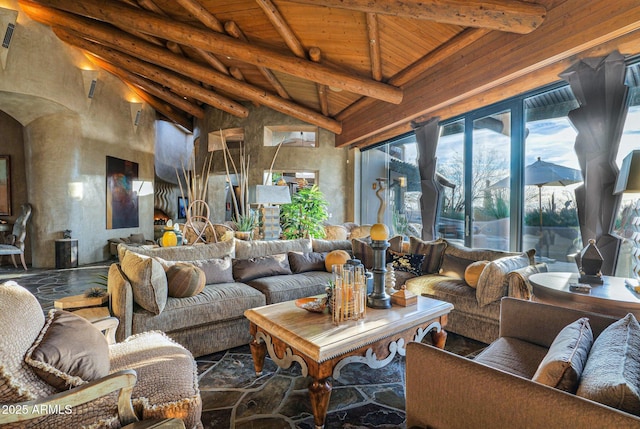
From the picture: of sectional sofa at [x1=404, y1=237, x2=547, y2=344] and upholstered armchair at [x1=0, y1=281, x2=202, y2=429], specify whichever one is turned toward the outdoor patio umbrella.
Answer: the upholstered armchair

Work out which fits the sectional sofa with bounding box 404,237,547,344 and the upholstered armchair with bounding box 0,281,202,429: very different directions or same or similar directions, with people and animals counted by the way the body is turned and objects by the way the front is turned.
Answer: very different directions

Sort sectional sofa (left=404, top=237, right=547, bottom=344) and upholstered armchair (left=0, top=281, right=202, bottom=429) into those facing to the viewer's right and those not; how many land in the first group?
1

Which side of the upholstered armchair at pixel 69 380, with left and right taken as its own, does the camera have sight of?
right

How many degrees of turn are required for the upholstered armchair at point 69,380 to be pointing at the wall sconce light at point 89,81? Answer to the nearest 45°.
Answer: approximately 90° to its left

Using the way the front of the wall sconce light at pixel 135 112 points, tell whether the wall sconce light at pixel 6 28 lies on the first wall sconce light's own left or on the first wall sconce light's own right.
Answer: on the first wall sconce light's own right

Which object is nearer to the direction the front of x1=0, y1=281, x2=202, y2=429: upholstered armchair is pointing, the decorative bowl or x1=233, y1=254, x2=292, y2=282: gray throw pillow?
the decorative bowl

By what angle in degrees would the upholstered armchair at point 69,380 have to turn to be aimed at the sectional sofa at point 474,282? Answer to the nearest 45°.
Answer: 0° — it already faces it

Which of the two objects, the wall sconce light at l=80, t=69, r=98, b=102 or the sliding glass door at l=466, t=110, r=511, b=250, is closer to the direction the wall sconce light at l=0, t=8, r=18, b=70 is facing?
the sliding glass door

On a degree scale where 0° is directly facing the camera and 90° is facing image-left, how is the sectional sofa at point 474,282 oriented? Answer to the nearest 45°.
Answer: approximately 45°

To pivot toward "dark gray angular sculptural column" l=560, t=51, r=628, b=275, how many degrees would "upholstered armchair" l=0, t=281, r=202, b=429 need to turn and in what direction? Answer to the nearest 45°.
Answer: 0° — it already faces it
